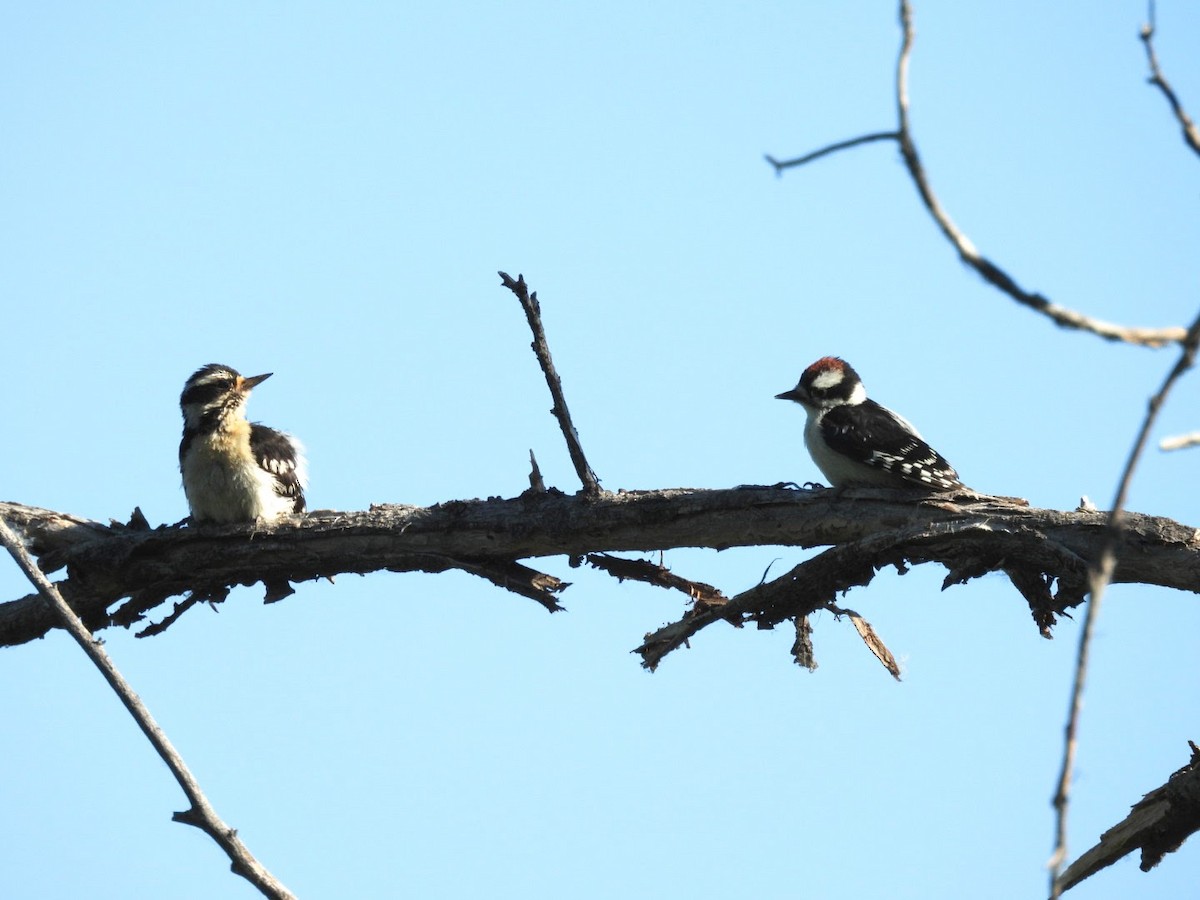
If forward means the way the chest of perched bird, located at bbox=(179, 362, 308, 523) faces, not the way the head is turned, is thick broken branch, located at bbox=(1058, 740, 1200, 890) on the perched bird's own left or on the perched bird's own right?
on the perched bird's own left

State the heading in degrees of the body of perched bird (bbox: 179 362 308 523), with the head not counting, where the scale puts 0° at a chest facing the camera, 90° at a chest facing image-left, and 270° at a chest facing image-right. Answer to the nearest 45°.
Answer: approximately 45°

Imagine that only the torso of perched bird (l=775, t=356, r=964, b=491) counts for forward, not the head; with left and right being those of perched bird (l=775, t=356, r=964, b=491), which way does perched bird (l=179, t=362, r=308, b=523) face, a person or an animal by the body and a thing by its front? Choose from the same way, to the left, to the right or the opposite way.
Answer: to the left

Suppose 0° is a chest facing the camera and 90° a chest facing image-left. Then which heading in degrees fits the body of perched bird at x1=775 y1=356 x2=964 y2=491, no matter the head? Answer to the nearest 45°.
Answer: approximately 90°

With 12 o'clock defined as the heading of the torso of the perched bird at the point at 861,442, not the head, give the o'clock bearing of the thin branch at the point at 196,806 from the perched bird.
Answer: The thin branch is roughly at 10 o'clock from the perched bird.
